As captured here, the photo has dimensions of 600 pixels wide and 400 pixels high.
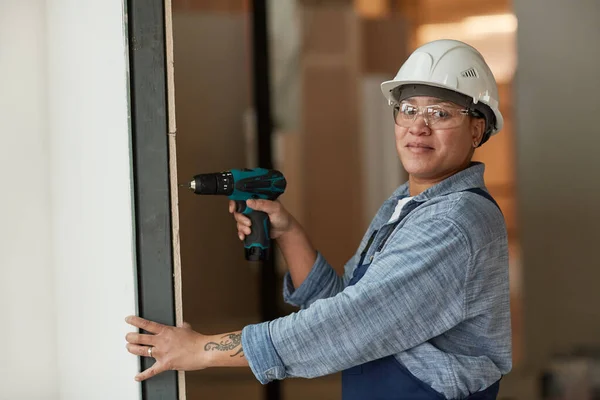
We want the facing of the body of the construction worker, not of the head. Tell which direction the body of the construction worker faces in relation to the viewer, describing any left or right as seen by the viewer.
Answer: facing to the left of the viewer
